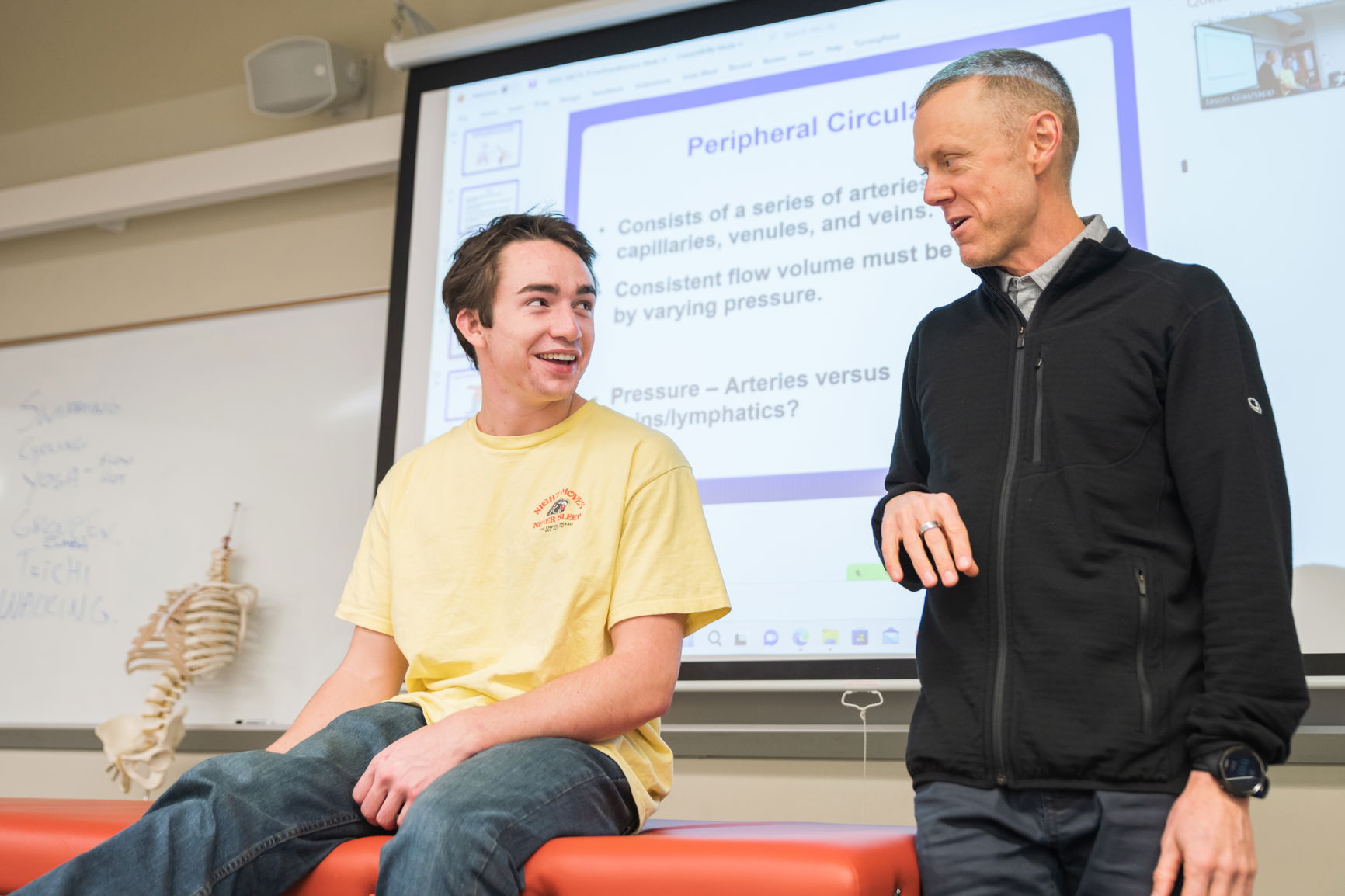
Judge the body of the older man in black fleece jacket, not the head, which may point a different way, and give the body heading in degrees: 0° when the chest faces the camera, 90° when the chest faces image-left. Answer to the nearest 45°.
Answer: approximately 45°

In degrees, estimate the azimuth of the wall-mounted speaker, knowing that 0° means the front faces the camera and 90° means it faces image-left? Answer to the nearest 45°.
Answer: approximately 45°

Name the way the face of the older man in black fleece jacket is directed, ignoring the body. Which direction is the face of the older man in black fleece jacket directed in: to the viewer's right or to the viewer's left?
to the viewer's left

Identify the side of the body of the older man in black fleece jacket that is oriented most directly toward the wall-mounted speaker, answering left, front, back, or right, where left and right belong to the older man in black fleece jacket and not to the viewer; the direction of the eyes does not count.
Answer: right

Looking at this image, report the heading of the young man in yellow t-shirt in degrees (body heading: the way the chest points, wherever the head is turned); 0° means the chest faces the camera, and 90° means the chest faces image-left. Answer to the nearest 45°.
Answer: approximately 45°

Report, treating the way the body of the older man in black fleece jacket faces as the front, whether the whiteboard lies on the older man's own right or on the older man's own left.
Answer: on the older man's own right

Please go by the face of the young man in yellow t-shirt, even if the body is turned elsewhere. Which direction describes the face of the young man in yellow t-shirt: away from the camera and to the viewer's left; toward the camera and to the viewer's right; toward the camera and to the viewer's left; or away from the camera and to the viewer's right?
toward the camera and to the viewer's right

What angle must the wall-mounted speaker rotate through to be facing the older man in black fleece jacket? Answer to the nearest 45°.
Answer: approximately 45° to its left
